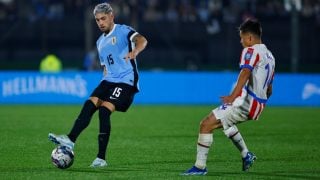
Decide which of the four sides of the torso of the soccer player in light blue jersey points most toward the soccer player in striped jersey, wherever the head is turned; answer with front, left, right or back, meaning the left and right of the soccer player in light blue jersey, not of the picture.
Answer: left

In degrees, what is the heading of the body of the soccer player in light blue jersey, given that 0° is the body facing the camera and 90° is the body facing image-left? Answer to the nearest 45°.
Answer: approximately 45°
